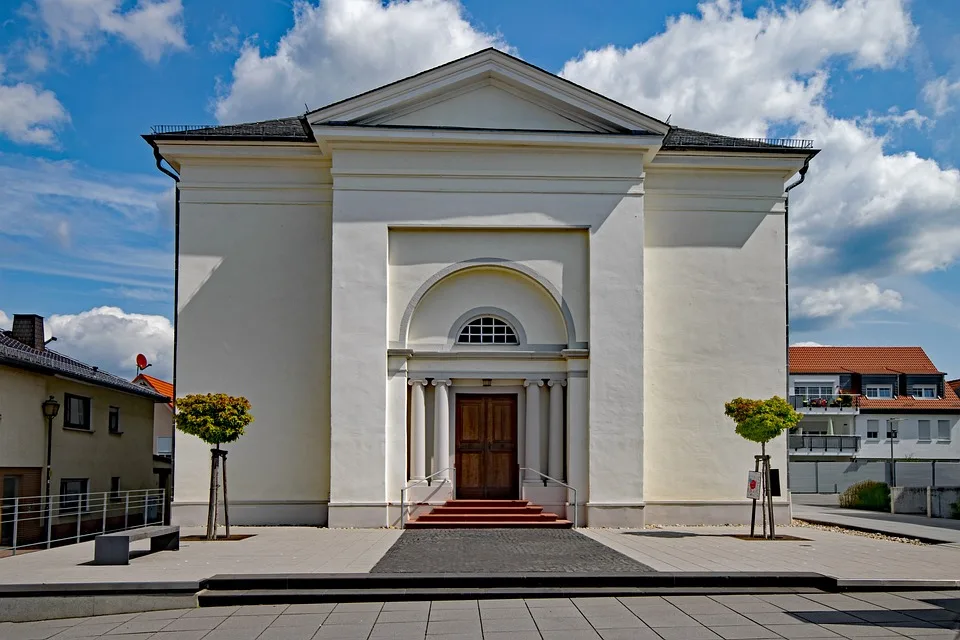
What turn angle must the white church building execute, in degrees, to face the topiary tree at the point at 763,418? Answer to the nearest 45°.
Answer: approximately 45° to its left

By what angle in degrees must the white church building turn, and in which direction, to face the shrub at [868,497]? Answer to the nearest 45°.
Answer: approximately 135° to its left

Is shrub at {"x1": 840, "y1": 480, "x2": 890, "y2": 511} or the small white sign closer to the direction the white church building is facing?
the small white sign

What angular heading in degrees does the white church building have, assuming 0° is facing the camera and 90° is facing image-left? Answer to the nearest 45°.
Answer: approximately 0°

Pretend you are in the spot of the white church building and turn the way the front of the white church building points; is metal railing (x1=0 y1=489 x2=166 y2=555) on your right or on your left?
on your right

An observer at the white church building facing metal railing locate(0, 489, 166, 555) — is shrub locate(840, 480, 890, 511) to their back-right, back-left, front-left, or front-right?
back-left

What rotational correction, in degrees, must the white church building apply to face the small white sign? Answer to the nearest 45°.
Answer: approximately 45° to its left

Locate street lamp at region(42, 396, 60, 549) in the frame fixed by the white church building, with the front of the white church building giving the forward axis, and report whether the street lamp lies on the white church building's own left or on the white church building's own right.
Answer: on the white church building's own right
